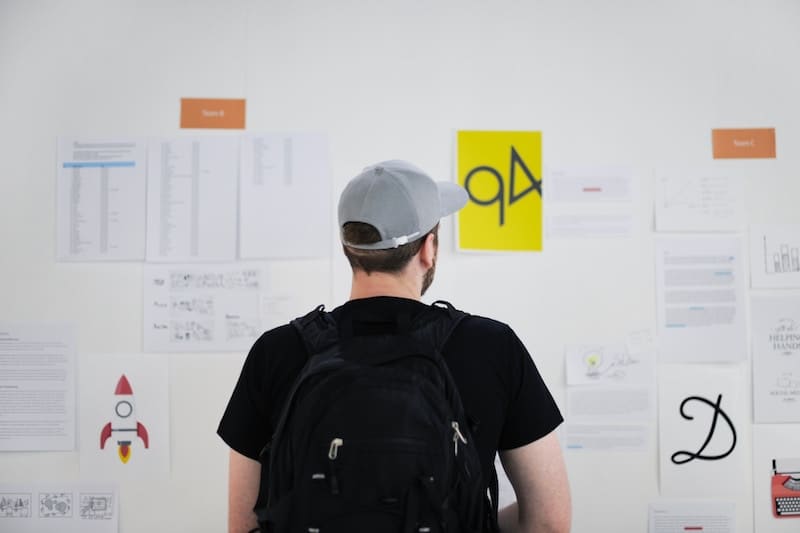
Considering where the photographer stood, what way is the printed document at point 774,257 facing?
facing the viewer

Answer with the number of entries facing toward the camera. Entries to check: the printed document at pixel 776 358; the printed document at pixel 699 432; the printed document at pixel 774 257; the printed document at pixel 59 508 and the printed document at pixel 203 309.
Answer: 5

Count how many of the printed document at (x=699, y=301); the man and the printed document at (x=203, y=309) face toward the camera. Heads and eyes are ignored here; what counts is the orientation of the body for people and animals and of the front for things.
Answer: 2

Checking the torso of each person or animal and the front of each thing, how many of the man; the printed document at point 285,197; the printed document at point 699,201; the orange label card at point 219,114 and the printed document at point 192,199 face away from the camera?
1

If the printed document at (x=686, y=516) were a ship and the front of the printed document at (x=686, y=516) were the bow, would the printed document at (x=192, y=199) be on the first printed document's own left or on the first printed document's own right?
on the first printed document's own right

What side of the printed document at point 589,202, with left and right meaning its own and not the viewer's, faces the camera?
front

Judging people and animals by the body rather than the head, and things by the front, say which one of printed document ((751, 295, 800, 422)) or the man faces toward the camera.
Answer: the printed document

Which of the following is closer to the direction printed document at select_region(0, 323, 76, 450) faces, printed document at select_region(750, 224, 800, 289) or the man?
the man

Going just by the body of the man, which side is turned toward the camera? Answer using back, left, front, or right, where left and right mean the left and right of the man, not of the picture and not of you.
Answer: back

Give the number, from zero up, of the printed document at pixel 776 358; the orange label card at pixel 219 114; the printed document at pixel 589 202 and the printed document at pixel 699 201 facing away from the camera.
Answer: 0

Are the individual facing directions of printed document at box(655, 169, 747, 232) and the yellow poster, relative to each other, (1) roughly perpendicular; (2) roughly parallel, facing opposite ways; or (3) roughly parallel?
roughly parallel

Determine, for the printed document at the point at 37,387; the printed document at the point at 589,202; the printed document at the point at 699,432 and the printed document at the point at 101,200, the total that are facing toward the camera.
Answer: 4

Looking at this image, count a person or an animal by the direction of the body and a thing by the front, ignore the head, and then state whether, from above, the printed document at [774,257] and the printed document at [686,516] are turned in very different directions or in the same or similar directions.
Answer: same or similar directions

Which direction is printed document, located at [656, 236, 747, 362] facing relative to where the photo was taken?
toward the camera

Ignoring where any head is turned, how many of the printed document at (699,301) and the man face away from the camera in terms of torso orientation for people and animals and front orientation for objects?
1

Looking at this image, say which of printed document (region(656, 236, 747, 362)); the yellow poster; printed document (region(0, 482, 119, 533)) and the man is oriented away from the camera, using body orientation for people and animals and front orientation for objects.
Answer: the man

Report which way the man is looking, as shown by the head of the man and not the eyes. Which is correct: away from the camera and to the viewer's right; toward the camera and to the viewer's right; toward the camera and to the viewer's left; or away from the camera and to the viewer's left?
away from the camera and to the viewer's right

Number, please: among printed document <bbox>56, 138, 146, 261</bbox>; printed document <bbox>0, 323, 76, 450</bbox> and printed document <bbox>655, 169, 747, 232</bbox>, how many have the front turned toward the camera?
3

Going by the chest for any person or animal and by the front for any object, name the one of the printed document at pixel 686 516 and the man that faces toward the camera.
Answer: the printed document

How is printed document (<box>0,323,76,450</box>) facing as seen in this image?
toward the camera

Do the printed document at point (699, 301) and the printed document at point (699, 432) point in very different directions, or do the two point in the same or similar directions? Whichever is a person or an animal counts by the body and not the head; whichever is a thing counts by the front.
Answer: same or similar directions

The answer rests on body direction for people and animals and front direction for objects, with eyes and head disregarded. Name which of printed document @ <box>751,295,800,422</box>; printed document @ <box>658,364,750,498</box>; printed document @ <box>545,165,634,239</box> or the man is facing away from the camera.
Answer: the man

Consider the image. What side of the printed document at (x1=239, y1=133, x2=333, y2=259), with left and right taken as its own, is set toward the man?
front
